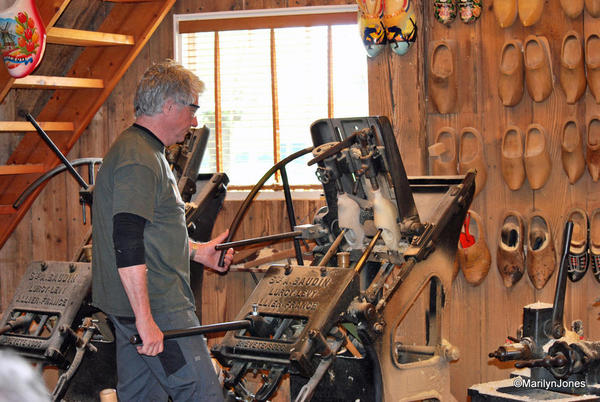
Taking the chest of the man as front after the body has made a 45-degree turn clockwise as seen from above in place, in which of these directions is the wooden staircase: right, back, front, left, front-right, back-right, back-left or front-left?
back-left

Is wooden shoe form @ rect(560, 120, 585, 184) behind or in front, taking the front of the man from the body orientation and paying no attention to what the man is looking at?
in front

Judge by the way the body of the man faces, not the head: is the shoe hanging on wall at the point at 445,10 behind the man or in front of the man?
in front

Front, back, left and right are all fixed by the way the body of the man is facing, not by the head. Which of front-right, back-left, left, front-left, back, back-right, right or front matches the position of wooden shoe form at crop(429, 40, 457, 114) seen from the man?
front-left

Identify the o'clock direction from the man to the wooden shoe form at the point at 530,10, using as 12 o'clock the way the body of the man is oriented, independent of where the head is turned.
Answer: The wooden shoe form is roughly at 11 o'clock from the man.

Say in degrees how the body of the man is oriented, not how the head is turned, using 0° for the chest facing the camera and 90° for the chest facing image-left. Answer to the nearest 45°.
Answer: approximately 270°

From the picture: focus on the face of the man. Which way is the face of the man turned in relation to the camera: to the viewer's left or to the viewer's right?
to the viewer's right
